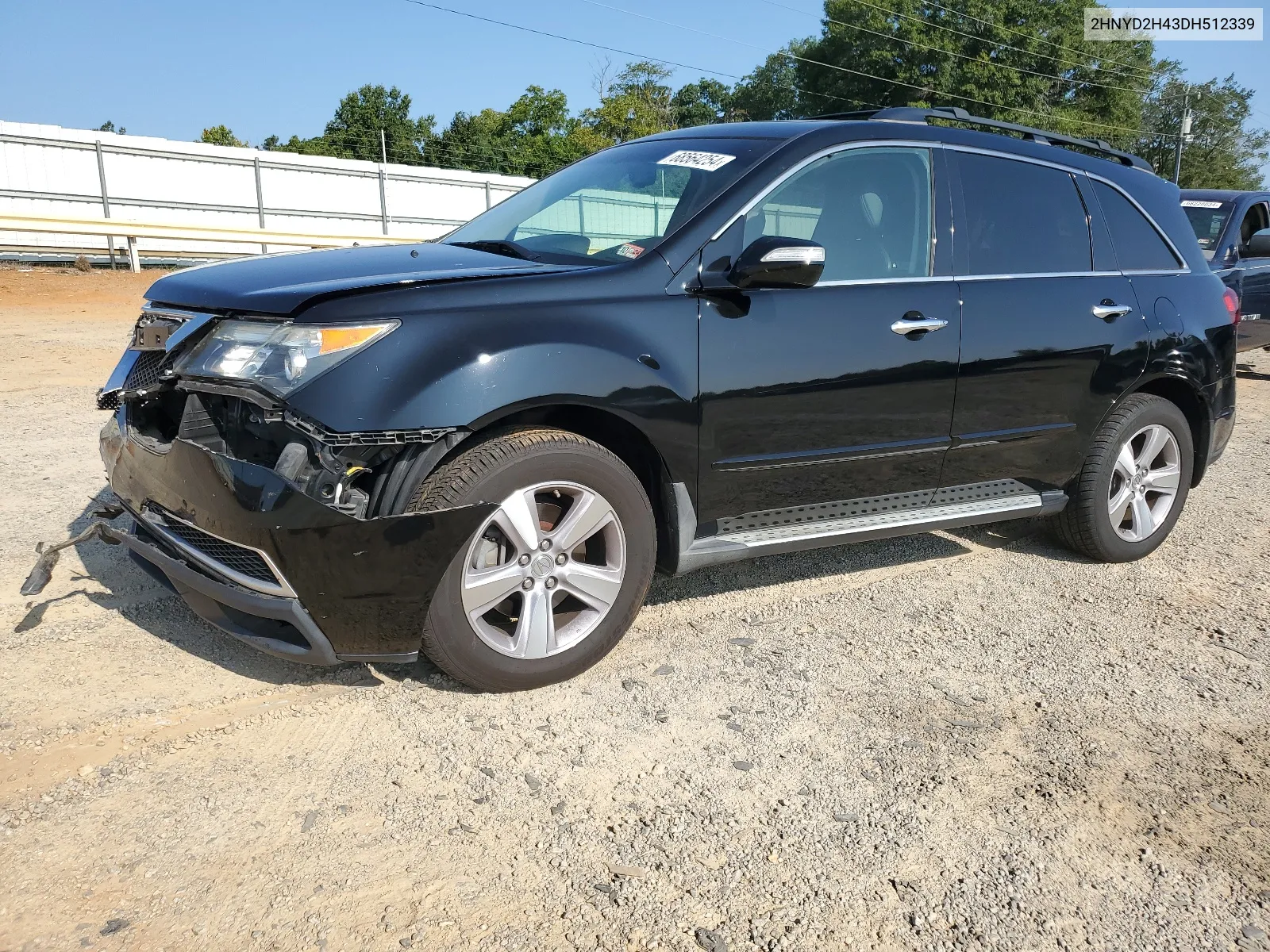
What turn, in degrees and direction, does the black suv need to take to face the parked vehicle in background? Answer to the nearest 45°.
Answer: approximately 180°

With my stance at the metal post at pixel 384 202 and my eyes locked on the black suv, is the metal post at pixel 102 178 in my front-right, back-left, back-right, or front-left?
front-right

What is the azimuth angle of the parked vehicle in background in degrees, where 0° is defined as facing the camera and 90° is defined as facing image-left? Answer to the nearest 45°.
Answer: approximately 45°

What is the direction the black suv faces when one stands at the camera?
facing the viewer and to the left of the viewer

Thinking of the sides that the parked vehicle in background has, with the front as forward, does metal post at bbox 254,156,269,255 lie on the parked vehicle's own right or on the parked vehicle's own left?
on the parked vehicle's own right

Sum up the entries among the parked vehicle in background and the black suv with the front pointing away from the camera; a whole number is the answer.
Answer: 0

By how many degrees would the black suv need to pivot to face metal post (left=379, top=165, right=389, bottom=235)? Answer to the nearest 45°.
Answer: approximately 135° to its right

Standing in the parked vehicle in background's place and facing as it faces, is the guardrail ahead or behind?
ahead

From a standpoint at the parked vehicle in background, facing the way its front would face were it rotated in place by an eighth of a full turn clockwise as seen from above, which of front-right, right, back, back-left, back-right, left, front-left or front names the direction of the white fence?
front

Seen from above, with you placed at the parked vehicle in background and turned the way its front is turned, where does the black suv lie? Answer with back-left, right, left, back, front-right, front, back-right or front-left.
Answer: front-left

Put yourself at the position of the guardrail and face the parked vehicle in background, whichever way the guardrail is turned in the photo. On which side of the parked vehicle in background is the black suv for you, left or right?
right

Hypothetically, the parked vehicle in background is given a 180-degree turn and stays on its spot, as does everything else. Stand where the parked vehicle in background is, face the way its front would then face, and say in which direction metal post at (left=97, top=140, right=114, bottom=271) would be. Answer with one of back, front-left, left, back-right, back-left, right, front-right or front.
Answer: back-left
